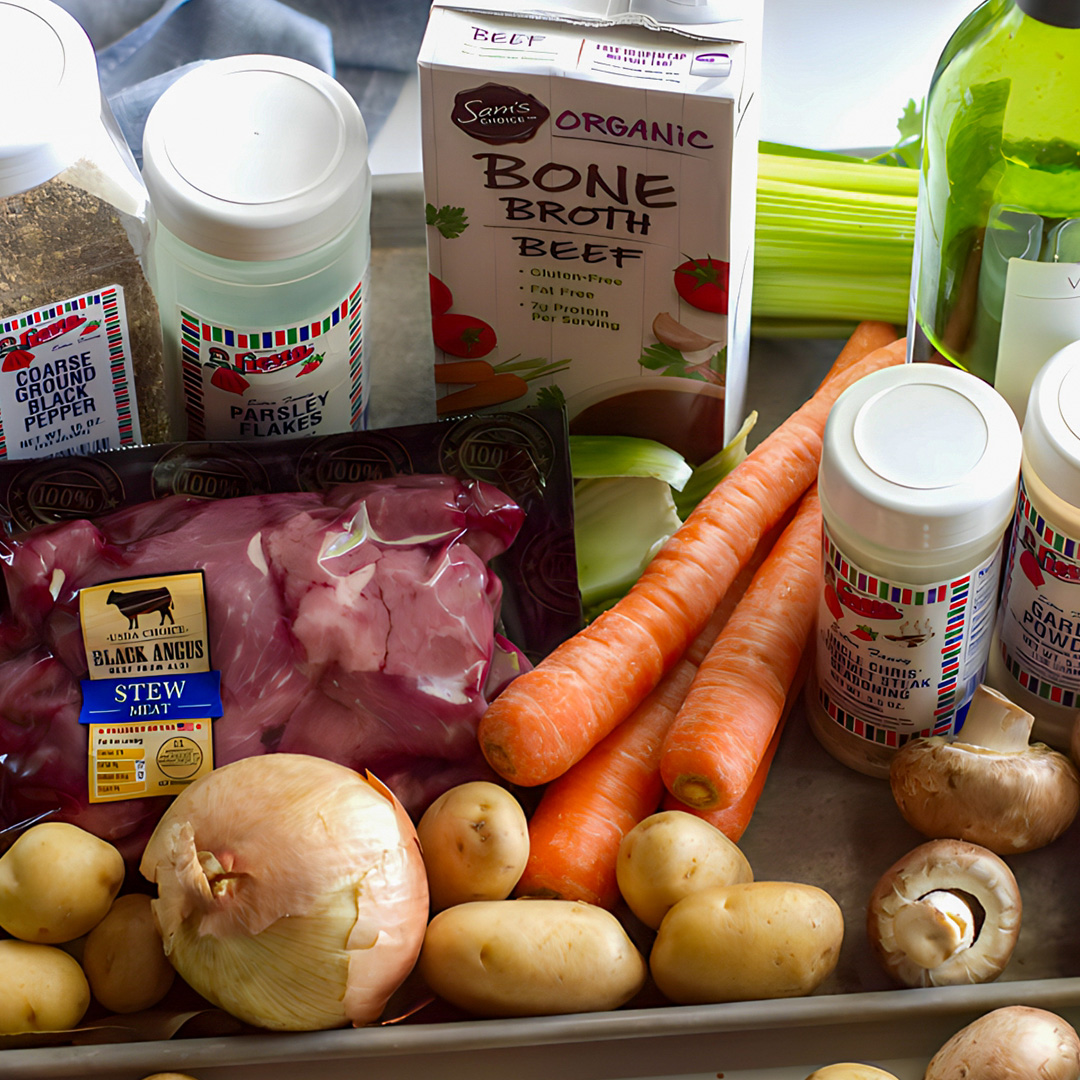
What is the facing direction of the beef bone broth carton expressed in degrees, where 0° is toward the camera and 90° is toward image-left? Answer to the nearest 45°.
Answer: approximately 0°
